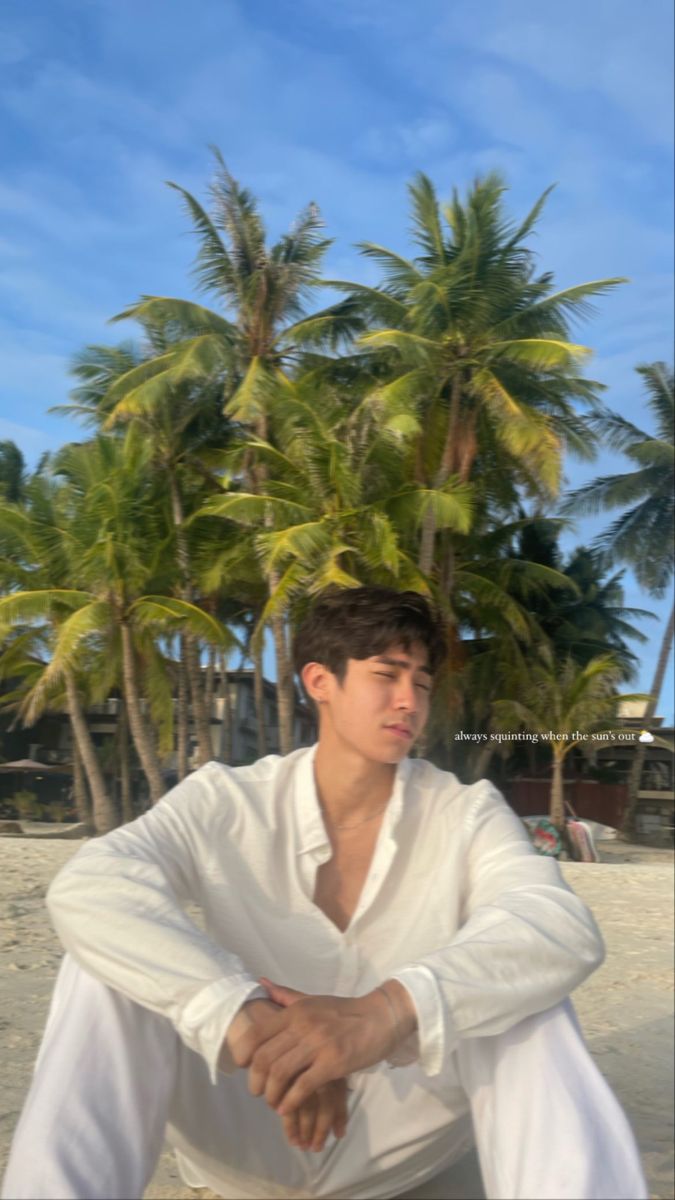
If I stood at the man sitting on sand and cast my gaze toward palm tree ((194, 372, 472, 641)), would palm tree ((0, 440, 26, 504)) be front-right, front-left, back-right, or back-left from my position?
front-left

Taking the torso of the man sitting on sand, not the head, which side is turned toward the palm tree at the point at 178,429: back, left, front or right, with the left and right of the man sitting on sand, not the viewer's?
back

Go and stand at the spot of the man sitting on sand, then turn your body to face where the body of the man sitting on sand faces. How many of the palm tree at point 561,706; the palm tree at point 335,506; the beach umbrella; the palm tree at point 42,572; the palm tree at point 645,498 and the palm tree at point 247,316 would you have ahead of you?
0

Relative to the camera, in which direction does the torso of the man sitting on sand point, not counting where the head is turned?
toward the camera

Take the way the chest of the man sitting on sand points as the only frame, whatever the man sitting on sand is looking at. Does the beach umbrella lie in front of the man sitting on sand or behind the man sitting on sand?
behind

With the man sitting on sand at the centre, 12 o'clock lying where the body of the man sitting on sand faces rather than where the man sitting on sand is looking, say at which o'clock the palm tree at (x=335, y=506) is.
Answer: The palm tree is roughly at 6 o'clock from the man sitting on sand.

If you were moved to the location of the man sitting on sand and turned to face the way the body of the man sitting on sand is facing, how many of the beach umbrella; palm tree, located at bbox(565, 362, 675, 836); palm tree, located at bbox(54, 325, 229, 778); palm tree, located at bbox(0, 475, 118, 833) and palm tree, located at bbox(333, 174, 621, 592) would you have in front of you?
0

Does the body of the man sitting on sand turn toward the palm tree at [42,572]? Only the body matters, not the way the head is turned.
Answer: no

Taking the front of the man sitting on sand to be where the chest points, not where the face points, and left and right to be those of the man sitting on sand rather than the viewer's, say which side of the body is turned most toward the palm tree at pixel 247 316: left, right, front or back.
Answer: back

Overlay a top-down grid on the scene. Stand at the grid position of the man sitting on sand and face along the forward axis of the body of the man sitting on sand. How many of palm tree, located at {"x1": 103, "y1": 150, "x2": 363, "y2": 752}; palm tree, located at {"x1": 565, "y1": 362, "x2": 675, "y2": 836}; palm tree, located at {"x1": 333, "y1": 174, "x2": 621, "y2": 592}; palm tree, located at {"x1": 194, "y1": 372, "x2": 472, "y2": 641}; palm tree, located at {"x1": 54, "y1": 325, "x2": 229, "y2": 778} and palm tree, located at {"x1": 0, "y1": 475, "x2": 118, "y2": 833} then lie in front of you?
0

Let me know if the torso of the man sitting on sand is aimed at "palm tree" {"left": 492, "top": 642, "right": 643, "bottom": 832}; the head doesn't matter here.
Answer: no

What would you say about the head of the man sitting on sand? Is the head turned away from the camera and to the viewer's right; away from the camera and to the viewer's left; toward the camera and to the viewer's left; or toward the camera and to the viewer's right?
toward the camera and to the viewer's right

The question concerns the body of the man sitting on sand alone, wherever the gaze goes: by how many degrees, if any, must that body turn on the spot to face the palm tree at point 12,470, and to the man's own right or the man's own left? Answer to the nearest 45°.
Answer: approximately 180°
